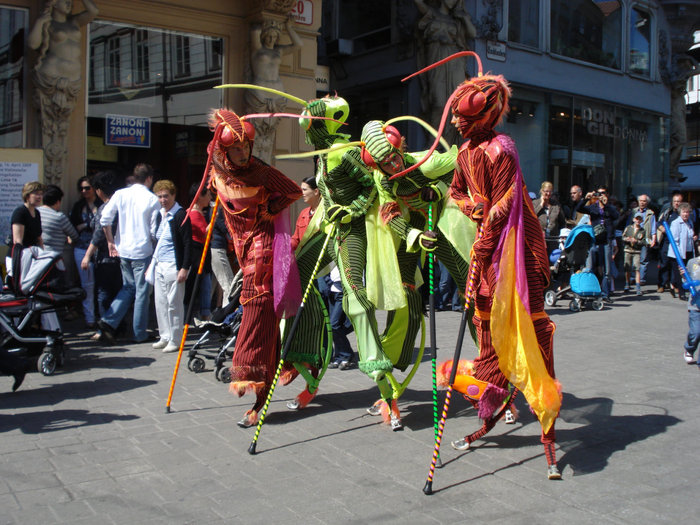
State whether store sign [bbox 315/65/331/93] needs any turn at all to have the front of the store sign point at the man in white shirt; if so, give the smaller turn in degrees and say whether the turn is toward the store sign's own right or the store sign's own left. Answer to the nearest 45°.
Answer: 0° — it already faces them

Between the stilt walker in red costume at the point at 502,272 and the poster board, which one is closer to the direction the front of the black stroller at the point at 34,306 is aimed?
the stilt walker in red costume

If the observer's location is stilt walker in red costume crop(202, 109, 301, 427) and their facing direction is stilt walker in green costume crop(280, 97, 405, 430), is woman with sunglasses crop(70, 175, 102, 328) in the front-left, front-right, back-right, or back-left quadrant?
back-left

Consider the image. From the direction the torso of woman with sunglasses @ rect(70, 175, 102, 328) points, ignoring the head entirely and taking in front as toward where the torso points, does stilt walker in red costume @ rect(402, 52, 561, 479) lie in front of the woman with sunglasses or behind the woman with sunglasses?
in front

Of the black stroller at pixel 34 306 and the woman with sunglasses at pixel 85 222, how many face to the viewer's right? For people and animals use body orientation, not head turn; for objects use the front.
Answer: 1

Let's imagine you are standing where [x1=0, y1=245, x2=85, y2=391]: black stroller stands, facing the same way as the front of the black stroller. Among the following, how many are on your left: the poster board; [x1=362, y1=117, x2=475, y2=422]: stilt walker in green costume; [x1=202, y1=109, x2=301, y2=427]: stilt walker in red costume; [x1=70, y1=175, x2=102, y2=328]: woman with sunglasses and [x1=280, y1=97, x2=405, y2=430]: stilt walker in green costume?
2

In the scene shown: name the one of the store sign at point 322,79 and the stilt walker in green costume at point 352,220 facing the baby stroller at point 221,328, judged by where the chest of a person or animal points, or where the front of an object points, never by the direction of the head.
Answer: the store sign

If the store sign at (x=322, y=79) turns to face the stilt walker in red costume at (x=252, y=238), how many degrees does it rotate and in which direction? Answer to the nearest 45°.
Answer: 0° — it already faces them

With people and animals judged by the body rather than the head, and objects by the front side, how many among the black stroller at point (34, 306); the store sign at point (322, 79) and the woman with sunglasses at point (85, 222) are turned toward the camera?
2

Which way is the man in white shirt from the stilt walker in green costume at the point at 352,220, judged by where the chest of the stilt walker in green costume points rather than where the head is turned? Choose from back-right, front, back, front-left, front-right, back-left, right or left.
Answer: right
